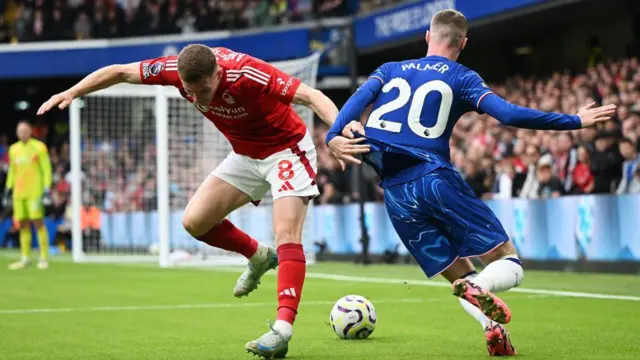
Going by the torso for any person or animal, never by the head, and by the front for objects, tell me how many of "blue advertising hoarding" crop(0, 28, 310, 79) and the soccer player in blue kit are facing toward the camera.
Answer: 1

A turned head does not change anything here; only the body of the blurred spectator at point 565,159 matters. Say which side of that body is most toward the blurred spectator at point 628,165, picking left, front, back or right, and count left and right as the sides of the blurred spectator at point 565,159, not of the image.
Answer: left

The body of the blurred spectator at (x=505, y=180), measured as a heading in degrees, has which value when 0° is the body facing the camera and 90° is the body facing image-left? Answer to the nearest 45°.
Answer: approximately 45°

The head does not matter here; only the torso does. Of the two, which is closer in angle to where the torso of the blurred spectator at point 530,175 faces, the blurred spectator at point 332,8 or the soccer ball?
the soccer ball

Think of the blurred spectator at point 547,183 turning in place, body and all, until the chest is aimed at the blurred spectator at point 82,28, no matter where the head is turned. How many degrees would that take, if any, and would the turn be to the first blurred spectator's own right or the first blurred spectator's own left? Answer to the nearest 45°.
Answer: approximately 90° to the first blurred spectator's own right

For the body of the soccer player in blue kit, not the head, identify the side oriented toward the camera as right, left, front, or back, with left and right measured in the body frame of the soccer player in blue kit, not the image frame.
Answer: back
